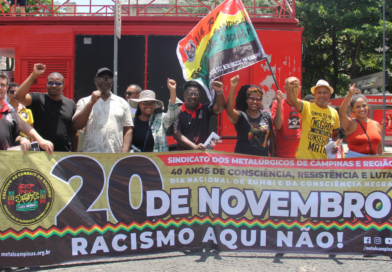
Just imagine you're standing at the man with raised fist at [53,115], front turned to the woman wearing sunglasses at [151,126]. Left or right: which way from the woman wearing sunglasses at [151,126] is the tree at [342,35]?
left

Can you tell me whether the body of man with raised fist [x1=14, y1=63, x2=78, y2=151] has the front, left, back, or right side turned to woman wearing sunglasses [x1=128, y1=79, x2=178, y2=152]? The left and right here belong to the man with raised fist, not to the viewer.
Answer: left

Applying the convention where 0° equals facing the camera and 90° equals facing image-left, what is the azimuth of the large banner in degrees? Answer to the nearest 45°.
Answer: approximately 0°

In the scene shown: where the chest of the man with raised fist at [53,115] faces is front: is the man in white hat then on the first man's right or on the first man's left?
on the first man's left

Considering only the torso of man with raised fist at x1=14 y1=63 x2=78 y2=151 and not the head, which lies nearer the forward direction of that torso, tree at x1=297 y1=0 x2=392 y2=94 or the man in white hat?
the man in white hat

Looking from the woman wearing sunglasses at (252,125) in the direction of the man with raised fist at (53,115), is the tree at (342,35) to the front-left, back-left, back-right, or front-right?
back-right

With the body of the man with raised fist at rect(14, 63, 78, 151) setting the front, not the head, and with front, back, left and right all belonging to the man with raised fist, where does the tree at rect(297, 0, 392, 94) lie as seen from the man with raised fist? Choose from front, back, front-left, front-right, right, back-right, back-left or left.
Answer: back-left
